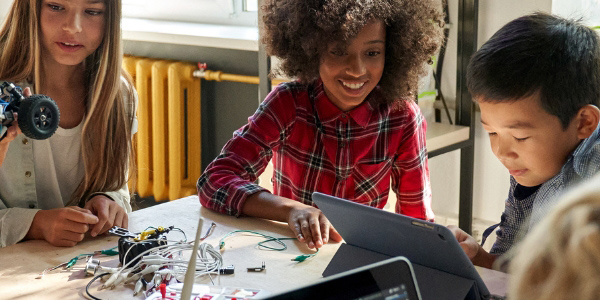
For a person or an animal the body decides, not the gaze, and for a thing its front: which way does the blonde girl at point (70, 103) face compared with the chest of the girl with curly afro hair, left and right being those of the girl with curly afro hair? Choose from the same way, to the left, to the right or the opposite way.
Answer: the same way

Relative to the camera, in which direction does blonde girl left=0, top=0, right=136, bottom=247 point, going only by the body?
toward the camera

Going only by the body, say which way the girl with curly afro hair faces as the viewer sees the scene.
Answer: toward the camera

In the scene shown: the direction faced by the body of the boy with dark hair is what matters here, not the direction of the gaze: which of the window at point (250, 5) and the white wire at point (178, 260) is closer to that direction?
the white wire

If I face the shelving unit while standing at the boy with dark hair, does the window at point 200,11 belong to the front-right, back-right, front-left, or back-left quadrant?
front-left

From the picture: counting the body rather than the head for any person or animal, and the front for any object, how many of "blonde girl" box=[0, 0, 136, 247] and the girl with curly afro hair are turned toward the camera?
2

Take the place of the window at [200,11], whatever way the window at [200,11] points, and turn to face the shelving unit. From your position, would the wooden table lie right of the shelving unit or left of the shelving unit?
right

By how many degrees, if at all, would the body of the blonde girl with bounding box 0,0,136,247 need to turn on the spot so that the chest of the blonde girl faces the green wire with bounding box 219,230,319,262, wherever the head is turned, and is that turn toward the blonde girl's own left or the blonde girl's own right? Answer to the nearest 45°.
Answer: approximately 45° to the blonde girl's own left

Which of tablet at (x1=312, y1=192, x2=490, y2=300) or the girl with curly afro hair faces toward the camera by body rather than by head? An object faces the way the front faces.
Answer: the girl with curly afro hair

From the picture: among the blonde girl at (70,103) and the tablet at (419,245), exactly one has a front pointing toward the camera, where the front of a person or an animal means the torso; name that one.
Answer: the blonde girl

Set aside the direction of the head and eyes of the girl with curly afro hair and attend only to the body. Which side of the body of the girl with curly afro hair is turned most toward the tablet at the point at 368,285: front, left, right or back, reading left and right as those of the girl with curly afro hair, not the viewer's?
front

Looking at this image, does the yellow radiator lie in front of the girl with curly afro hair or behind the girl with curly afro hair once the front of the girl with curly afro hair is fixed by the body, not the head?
behind

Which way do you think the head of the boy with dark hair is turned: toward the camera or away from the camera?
toward the camera

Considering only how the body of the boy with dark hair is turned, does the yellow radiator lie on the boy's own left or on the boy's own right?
on the boy's own right
